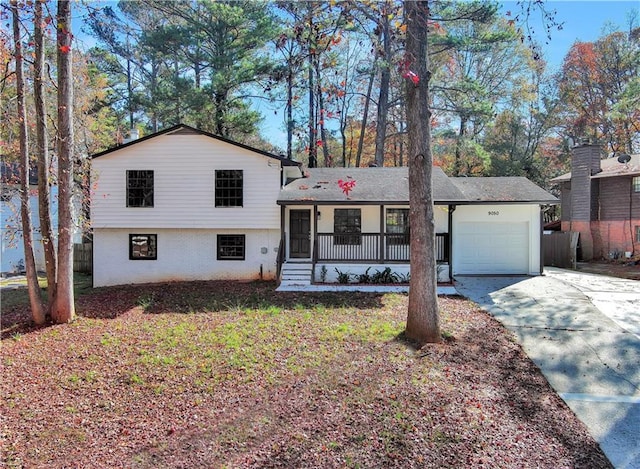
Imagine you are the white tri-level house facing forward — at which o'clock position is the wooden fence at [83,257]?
The wooden fence is roughly at 4 o'clock from the white tri-level house.

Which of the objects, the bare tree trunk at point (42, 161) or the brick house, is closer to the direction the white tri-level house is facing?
the bare tree trunk

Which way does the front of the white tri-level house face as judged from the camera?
facing the viewer

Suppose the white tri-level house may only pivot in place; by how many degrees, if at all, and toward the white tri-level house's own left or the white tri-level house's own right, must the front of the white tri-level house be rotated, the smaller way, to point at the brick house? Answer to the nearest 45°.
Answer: approximately 90° to the white tri-level house's own left

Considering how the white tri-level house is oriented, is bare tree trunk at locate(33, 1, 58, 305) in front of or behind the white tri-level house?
in front

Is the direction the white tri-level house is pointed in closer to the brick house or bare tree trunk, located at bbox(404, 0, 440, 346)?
the bare tree trunk

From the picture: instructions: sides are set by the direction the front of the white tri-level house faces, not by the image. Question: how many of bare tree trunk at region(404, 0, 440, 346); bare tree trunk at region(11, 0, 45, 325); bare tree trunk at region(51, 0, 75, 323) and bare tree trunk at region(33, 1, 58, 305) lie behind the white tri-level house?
0

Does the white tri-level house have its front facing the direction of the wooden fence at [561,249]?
no

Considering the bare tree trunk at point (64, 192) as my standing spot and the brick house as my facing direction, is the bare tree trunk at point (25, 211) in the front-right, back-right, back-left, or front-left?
back-left

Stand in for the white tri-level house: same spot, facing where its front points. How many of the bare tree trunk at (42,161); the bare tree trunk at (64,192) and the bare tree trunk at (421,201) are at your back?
0

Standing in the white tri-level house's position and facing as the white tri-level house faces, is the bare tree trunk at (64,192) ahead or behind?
ahead

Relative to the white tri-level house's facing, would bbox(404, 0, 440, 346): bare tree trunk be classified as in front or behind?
in front
